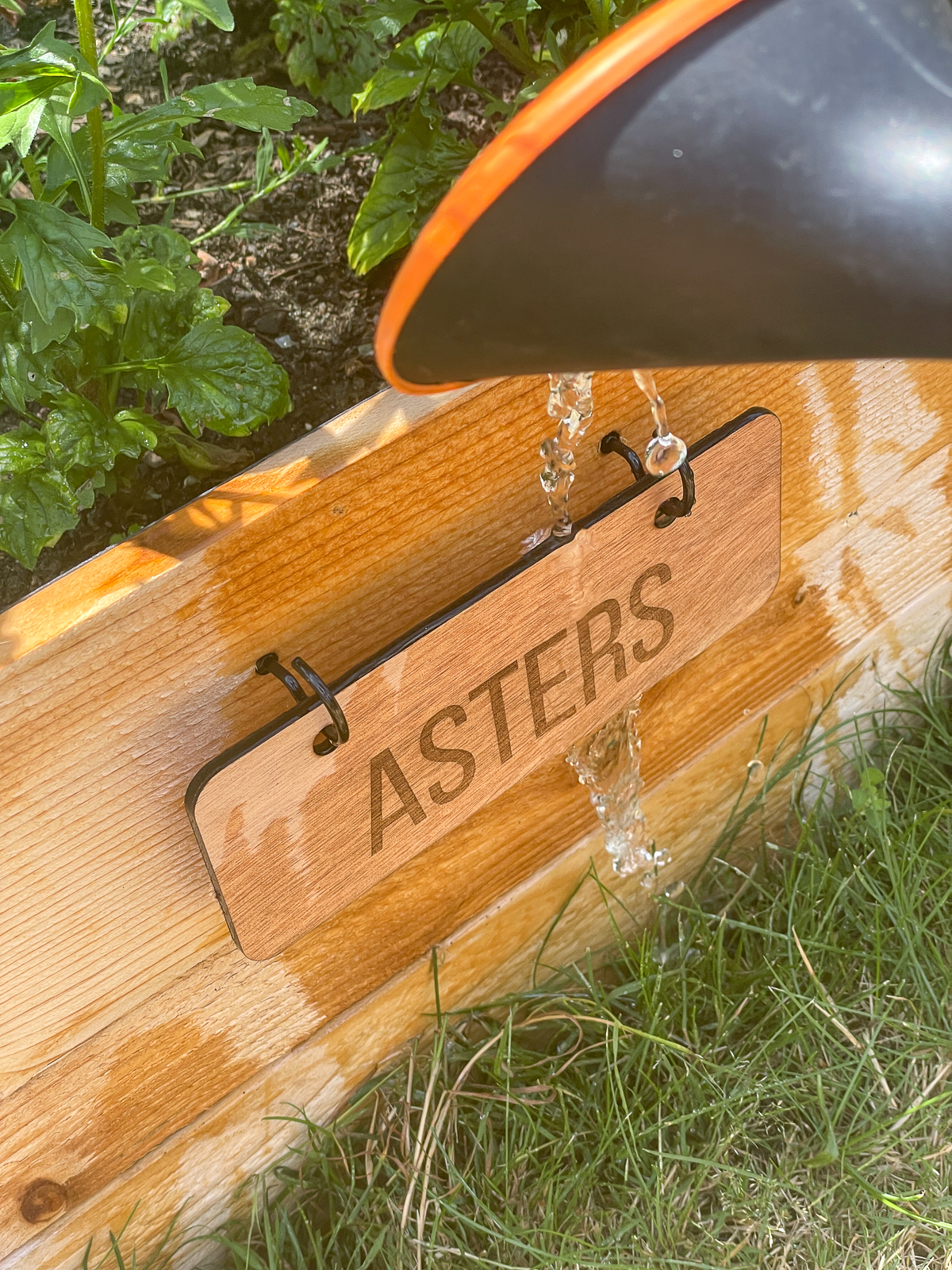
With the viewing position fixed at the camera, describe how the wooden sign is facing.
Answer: facing the viewer and to the right of the viewer
